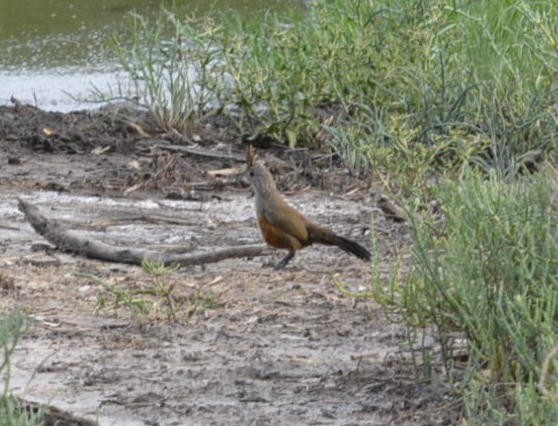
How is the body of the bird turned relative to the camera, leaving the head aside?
to the viewer's left

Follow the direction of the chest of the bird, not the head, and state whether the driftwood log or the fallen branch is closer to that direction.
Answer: the driftwood log

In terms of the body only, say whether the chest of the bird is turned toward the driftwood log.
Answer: yes

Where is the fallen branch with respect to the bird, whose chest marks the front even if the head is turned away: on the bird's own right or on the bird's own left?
on the bird's own right
